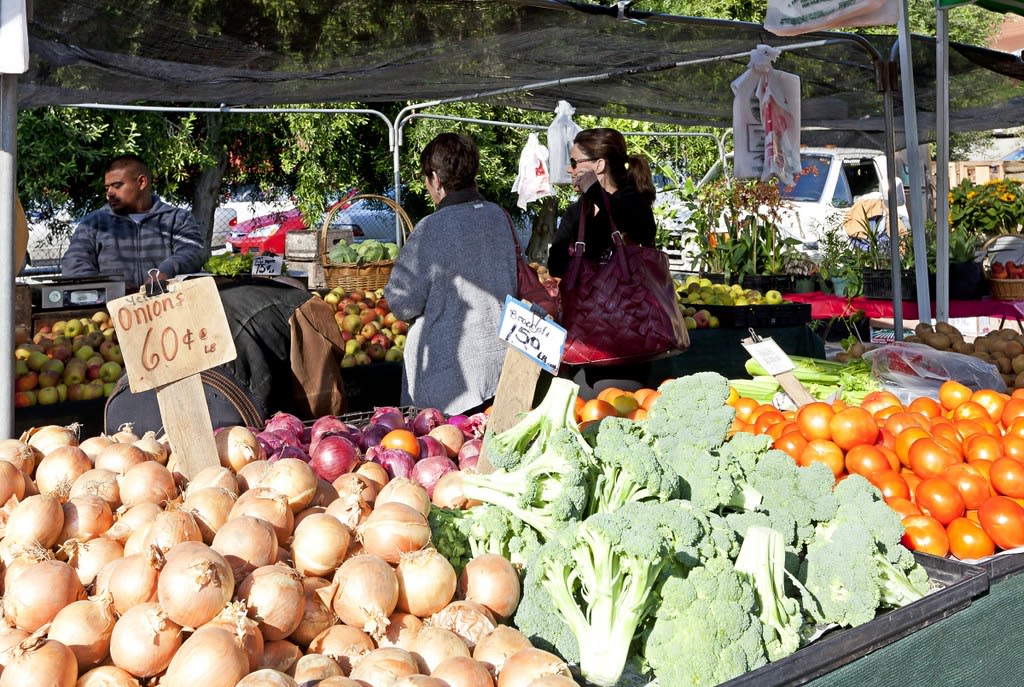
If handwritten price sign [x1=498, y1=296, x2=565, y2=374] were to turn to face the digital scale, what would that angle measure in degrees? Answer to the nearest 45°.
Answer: approximately 135° to its right

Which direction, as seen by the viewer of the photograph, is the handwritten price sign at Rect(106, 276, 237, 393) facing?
facing the viewer

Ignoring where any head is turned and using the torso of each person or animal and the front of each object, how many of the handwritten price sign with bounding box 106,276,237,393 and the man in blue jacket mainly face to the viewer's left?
0

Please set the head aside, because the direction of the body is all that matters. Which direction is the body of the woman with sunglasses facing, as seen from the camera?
to the viewer's left

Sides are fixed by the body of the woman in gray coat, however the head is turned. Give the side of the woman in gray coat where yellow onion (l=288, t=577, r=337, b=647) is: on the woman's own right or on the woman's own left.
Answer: on the woman's own left

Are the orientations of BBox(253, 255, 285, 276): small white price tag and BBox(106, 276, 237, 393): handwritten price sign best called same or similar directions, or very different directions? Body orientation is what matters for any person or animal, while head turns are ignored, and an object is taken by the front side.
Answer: same or similar directions

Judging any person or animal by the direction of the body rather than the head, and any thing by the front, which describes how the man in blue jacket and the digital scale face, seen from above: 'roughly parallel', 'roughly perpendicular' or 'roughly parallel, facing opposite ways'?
roughly parallel

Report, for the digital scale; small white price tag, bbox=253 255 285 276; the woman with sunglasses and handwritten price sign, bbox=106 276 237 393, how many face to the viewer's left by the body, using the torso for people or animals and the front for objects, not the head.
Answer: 1

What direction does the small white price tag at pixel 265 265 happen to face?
toward the camera

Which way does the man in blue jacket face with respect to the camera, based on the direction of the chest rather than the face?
toward the camera

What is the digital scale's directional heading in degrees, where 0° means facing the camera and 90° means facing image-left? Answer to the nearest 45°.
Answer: approximately 0°

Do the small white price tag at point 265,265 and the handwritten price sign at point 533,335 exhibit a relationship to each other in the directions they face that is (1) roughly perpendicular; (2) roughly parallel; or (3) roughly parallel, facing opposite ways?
roughly parallel

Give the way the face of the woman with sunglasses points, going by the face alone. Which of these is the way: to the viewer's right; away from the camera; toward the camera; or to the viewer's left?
to the viewer's left

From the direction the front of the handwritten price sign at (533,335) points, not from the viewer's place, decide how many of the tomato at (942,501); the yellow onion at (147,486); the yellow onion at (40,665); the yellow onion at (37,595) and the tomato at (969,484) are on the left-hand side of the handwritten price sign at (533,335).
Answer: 2

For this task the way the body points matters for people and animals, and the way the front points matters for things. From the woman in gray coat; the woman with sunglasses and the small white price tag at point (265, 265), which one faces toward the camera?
the small white price tag

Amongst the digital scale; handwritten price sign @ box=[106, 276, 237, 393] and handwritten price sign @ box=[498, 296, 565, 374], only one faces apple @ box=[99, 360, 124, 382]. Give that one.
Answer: the digital scale

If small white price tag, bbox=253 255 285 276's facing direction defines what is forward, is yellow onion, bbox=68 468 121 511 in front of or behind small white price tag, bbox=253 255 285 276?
in front
